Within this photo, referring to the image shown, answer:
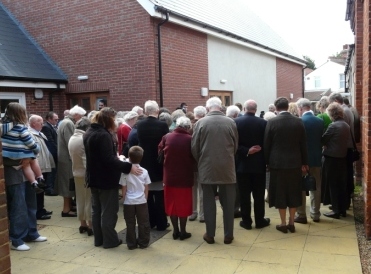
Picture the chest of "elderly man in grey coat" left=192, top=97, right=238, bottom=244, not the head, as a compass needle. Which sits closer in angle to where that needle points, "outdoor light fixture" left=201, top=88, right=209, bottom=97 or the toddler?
the outdoor light fixture

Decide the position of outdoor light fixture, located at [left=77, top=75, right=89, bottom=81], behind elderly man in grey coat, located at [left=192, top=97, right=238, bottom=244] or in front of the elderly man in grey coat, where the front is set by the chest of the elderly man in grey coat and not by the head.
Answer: in front

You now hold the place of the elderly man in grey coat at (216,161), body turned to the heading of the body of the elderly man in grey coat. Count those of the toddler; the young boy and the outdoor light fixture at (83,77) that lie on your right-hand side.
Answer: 0

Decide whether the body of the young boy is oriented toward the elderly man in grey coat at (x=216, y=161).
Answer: no

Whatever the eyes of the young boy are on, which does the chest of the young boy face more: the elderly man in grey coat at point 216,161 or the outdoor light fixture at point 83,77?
the outdoor light fixture

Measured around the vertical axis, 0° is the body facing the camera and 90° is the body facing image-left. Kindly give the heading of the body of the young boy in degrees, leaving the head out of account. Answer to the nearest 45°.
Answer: approximately 180°

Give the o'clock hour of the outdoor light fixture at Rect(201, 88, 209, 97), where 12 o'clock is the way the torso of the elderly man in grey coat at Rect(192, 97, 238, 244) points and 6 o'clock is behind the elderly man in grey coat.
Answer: The outdoor light fixture is roughly at 12 o'clock from the elderly man in grey coat.

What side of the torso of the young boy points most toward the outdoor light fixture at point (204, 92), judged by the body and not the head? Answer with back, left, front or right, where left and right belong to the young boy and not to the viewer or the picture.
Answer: front

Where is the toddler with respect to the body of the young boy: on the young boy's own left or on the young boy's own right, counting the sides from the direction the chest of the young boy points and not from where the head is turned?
on the young boy's own left

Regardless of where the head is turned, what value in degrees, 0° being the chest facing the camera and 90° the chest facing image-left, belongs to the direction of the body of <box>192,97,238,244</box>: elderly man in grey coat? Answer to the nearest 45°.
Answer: approximately 180°

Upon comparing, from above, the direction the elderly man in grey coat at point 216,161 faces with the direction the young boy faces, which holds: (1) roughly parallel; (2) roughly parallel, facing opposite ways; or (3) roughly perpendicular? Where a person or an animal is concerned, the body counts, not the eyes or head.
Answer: roughly parallel

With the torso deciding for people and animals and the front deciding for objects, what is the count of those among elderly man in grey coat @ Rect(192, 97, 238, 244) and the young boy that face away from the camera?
2

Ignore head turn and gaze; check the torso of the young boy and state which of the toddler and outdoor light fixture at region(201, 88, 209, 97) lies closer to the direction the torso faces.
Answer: the outdoor light fixture

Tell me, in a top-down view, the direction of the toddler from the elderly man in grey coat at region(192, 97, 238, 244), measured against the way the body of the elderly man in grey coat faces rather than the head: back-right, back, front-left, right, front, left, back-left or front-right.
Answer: left

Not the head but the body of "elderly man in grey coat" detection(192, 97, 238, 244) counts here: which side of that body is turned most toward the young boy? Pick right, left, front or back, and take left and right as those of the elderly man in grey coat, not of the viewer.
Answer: left
